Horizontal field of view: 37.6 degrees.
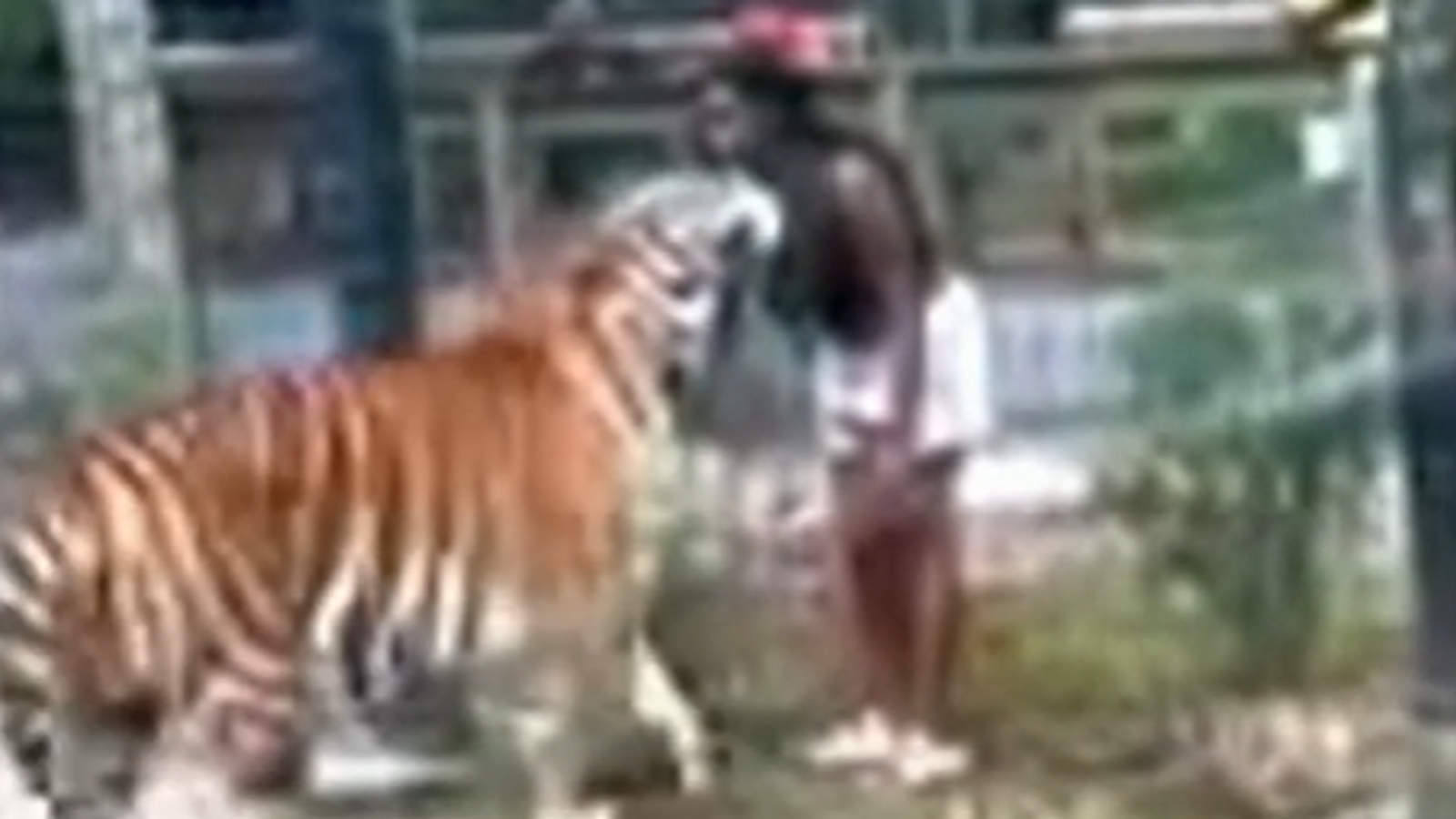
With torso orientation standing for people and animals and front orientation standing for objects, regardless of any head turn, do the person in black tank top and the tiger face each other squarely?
yes

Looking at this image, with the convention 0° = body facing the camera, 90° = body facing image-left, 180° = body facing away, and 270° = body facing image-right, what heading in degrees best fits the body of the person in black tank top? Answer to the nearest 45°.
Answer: approximately 90°

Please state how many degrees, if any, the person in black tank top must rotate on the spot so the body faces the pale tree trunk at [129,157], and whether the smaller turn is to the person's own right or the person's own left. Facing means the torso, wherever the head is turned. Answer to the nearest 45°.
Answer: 0° — they already face it

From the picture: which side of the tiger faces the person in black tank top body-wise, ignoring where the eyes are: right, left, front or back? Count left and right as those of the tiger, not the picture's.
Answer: front

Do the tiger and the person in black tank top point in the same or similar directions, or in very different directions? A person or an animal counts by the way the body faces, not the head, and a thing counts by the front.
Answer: very different directions

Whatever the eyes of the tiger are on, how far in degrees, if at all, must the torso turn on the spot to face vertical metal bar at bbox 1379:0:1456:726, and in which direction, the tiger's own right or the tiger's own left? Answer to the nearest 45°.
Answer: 0° — it already faces it

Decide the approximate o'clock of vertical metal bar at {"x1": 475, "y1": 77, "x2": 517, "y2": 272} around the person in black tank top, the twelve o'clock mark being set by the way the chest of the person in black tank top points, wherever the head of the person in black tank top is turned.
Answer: The vertical metal bar is roughly at 2 o'clock from the person in black tank top.

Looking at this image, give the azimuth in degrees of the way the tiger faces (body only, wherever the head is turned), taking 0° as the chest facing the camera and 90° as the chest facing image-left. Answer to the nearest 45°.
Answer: approximately 270°

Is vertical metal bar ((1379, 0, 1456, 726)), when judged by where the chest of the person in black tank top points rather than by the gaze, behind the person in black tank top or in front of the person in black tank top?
behind

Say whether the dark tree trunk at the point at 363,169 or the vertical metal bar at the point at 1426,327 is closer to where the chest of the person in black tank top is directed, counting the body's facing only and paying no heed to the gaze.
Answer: the dark tree trunk

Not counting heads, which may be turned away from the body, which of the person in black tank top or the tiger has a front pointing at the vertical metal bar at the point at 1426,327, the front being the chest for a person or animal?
the tiger

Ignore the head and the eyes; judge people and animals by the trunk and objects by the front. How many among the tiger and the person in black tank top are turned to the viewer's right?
1
